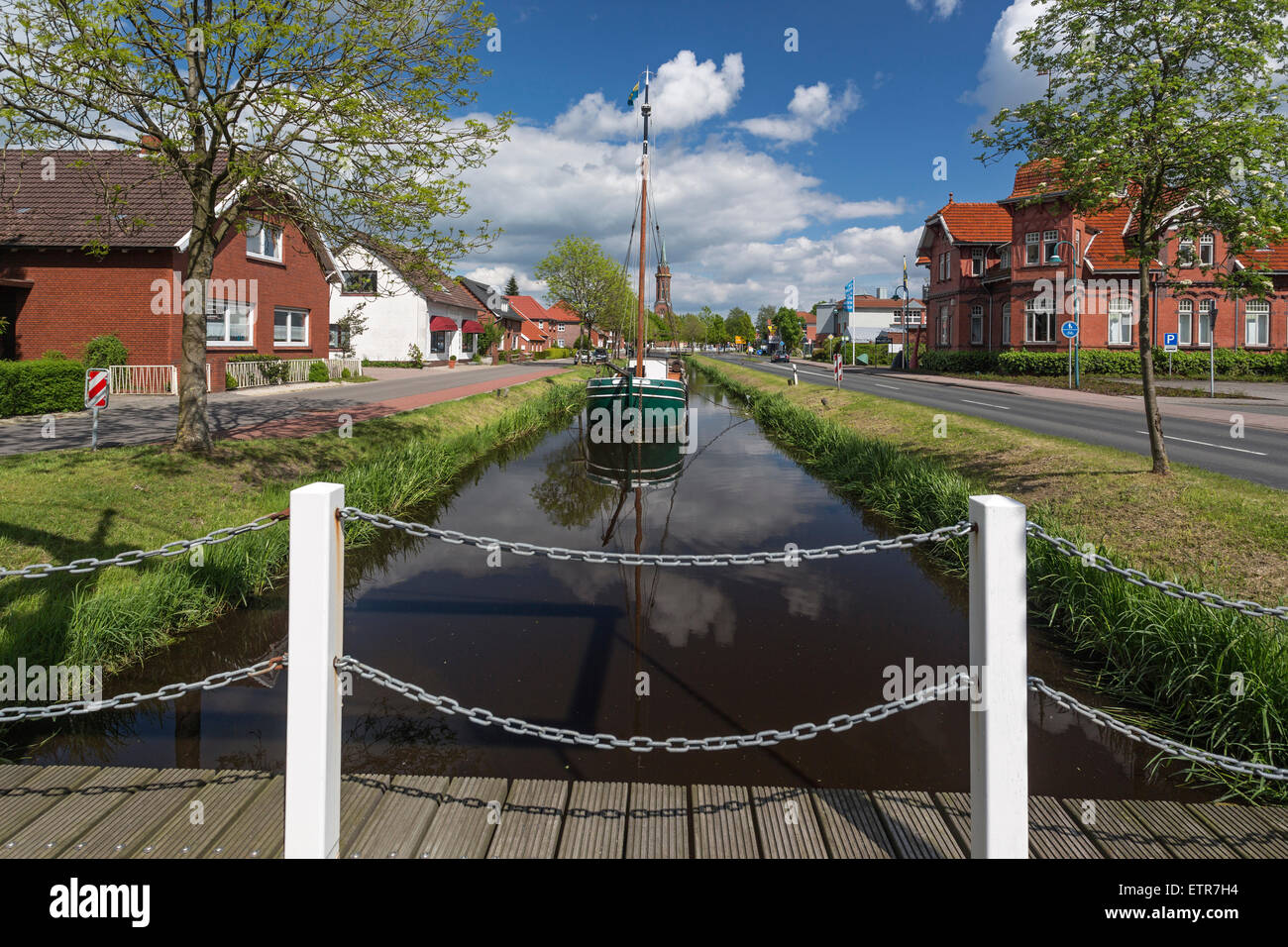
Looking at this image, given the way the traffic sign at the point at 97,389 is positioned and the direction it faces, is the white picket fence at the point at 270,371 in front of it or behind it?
behind

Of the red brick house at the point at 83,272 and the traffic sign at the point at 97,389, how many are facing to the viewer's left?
0

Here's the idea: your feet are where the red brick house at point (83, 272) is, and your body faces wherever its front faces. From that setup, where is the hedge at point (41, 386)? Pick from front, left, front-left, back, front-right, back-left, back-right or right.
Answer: front-right

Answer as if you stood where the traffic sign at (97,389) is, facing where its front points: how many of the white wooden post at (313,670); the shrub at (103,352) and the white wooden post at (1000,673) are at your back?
1

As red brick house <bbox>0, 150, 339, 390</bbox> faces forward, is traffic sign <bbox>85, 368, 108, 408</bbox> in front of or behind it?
in front

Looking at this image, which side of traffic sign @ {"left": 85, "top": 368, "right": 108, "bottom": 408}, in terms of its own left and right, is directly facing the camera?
front

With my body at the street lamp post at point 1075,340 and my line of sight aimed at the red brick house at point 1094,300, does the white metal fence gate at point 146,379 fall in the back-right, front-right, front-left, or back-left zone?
back-left

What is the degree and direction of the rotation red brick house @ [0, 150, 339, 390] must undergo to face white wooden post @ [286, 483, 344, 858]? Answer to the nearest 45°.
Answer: approximately 45° to its right

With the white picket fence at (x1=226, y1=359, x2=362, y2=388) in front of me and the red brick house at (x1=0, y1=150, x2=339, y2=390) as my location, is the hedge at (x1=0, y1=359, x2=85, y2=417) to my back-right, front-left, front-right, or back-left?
back-right

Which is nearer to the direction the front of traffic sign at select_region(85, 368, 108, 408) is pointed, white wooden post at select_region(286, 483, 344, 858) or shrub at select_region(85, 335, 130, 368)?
the white wooden post

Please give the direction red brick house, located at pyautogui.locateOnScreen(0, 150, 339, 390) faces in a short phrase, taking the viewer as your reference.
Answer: facing the viewer and to the right of the viewer

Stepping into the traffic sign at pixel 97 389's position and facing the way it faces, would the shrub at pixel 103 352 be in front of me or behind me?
behind

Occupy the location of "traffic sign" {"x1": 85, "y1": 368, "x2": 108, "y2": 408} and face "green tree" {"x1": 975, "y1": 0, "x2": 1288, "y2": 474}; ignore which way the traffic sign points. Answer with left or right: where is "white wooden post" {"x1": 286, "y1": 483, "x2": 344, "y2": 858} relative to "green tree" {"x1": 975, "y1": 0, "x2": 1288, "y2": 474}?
right
